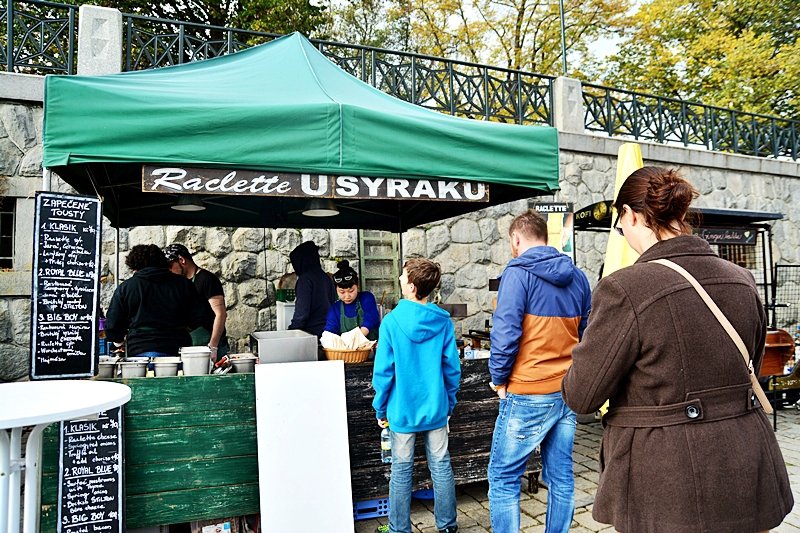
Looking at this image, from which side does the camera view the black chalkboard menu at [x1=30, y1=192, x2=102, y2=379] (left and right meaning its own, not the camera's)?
front

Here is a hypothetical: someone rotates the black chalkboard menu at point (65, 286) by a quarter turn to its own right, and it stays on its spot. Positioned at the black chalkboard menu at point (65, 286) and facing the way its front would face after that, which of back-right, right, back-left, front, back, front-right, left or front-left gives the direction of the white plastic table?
left

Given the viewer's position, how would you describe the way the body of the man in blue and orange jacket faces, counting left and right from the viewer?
facing away from the viewer and to the left of the viewer

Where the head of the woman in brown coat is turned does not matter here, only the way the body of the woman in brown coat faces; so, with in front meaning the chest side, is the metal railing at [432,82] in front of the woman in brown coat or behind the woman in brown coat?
in front

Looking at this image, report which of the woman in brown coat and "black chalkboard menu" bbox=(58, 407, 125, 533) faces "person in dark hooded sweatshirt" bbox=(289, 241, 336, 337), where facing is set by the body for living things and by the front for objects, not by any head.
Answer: the woman in brown coat

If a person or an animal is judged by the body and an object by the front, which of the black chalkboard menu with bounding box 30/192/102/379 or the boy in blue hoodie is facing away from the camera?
the boy in blue hoodie

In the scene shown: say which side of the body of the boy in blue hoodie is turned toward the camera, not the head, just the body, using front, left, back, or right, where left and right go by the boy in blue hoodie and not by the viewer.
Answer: back

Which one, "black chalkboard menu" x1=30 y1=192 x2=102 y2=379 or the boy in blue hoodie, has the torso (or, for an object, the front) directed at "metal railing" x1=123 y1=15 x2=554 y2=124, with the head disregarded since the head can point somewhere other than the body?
the boy in blue hoodie

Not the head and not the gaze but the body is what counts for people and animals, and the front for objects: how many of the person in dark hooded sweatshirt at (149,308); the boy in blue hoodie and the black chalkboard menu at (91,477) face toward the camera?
1

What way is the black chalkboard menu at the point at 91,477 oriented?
toward the camera

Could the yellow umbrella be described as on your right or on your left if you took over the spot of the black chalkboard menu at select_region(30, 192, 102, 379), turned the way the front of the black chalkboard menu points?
on your left

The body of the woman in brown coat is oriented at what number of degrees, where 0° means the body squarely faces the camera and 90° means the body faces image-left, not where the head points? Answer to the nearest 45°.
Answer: approximately 135°

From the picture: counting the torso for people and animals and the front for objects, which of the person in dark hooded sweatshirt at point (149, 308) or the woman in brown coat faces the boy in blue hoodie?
the woman in brown coat

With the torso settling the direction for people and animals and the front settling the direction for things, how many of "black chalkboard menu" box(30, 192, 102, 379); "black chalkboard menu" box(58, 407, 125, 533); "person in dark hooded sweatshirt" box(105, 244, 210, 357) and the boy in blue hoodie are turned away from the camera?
2

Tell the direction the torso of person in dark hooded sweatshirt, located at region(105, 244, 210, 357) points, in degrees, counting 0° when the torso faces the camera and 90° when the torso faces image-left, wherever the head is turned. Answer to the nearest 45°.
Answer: approximately 180°

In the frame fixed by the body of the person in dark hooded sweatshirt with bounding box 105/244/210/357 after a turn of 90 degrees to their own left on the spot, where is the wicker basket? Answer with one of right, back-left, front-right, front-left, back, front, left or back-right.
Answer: back-left
